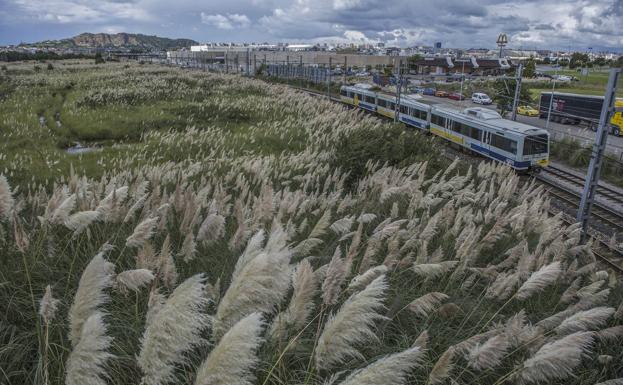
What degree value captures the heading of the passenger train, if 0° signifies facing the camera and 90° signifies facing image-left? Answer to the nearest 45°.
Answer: approximately 315°

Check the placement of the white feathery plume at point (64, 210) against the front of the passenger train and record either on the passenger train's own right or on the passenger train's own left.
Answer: on the passenger train's own right

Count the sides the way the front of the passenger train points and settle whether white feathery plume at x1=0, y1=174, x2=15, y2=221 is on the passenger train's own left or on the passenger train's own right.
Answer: on the passenger train's own right
